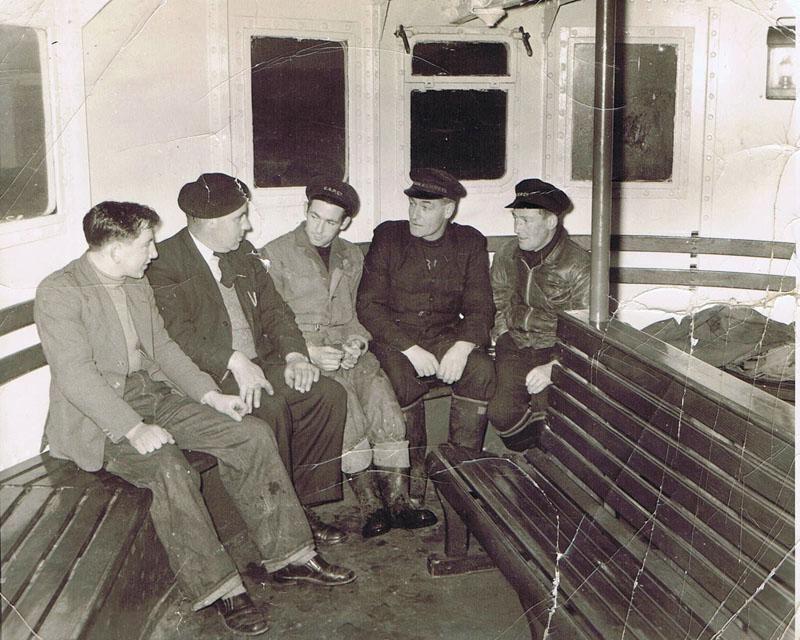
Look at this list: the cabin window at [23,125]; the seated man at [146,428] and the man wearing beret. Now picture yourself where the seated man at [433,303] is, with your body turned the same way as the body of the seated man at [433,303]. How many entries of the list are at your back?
0

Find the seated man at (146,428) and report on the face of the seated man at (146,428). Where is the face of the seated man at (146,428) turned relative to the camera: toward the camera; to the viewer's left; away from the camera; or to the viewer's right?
to the viewer's right

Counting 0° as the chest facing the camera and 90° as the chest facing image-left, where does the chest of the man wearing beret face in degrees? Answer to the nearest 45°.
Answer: approximately 315°

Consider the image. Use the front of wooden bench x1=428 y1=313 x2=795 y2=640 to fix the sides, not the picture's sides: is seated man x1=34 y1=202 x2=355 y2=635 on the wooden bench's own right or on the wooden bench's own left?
on the wooden bench's own right

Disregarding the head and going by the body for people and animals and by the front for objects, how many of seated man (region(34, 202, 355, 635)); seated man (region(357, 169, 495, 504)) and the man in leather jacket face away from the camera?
0

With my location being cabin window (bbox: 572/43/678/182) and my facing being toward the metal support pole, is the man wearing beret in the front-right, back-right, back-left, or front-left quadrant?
front-right

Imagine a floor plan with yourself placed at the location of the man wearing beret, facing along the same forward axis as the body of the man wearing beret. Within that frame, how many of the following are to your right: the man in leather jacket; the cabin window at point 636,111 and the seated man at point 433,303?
0

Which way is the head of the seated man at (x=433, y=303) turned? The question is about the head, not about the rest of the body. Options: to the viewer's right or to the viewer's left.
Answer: to the viewer's left

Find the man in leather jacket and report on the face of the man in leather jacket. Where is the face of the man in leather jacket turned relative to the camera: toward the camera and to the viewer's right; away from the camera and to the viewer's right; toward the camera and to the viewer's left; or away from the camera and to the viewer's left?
toward the camera and to the viewer's left

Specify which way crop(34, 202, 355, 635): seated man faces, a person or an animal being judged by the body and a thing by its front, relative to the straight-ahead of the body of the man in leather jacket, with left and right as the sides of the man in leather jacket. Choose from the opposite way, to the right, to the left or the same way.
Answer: to the left

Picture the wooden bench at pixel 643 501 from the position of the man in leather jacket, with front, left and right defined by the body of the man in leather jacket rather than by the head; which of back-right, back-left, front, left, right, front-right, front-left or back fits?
front-left

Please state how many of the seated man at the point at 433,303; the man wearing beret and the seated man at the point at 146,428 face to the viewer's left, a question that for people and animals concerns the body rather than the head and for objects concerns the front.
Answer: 0

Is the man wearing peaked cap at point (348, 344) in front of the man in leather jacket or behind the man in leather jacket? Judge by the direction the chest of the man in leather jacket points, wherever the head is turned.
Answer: in front

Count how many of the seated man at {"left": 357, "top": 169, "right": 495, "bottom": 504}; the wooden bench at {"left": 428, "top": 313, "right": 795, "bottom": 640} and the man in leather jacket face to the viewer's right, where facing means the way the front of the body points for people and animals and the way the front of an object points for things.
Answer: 0

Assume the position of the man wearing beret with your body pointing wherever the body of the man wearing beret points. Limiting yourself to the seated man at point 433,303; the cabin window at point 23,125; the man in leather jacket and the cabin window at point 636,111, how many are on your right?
1

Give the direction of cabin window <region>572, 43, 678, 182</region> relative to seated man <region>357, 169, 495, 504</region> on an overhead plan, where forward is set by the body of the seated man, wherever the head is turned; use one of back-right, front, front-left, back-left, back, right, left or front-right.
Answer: back-left
